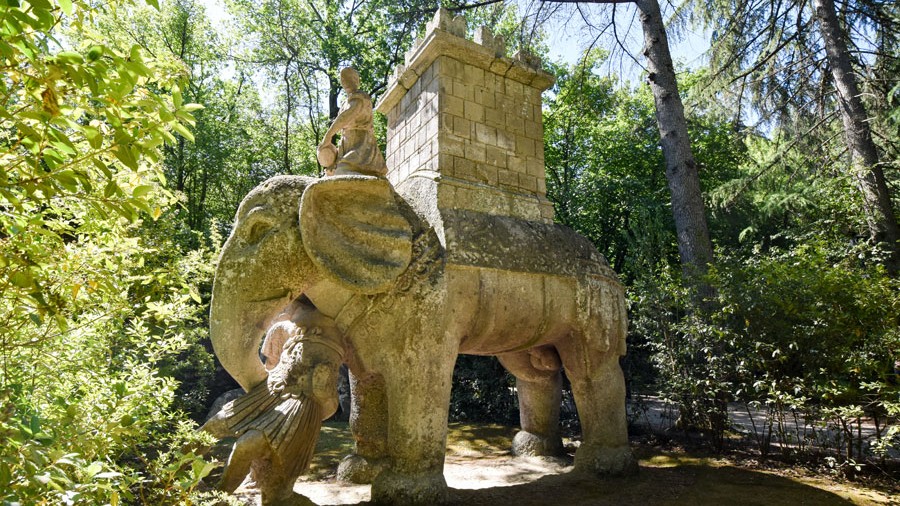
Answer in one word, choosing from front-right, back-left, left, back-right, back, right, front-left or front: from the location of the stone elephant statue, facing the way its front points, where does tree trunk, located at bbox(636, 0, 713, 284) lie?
back

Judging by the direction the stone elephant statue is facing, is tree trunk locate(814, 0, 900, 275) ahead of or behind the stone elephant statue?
behind

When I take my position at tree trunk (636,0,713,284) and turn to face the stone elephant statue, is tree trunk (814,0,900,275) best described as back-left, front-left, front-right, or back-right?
back-left
